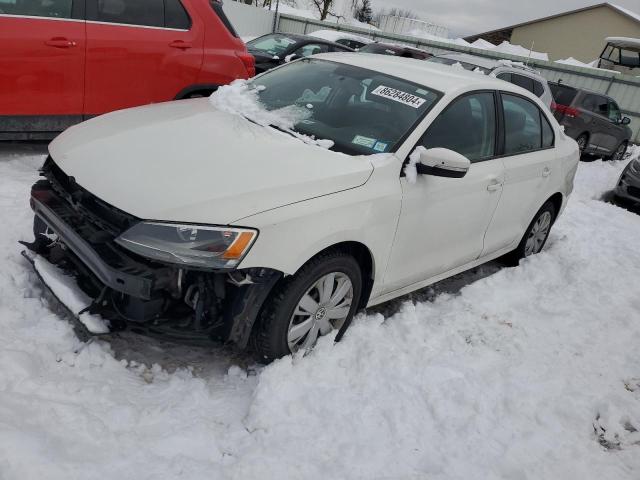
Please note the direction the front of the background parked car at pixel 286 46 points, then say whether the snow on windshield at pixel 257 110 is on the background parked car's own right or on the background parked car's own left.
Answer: on the background parked car's own left

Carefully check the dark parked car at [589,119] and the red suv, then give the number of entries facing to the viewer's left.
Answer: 1

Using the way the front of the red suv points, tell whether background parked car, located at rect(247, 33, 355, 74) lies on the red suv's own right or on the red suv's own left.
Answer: on the red suv's own right

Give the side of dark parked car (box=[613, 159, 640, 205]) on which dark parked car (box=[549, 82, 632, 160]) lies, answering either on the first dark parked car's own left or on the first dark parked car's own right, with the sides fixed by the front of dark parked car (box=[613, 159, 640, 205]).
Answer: on the first dark parked car's own right

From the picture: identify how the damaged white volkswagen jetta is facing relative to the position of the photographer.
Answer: facing the viewer and to the left of the viewer

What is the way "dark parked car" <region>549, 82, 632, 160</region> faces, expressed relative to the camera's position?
facing away from the viewer and to the right of the viewer

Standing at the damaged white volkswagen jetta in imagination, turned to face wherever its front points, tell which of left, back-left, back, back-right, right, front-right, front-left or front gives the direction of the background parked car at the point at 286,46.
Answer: back-right

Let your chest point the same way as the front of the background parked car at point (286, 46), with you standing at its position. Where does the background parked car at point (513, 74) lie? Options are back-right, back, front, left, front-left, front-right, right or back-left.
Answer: back-left

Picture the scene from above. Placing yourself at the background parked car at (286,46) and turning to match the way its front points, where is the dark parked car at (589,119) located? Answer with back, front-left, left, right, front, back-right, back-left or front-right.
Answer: back-left

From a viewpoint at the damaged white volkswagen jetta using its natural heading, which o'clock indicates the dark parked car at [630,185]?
The dark parked car is roughly at 6 o'clock from the damaged white volkswagen jetta.

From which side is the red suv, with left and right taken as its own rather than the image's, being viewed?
left

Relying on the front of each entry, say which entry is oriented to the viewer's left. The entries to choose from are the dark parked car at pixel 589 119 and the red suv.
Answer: the red suv

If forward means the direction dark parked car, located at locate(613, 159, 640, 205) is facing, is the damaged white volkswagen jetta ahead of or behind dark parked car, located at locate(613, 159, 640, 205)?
ahead
